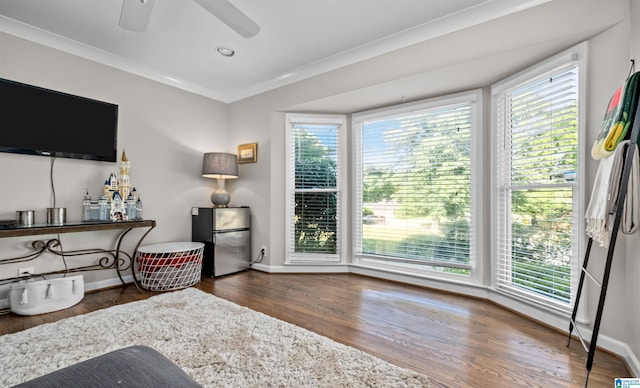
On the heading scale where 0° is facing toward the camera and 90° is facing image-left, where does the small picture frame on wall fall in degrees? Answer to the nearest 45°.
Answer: approximately 45°

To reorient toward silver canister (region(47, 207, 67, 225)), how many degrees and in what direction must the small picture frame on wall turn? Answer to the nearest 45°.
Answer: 0° — it already faces it

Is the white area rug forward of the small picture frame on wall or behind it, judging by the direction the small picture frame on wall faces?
forward

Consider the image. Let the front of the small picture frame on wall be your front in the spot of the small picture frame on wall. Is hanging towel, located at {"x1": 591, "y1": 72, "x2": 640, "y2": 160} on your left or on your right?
on your left

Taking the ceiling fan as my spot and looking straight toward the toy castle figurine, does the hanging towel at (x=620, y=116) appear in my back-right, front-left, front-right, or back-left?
back-right

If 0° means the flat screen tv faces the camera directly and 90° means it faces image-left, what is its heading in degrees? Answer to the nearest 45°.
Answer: approximately 315°

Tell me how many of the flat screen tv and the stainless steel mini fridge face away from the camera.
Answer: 0
